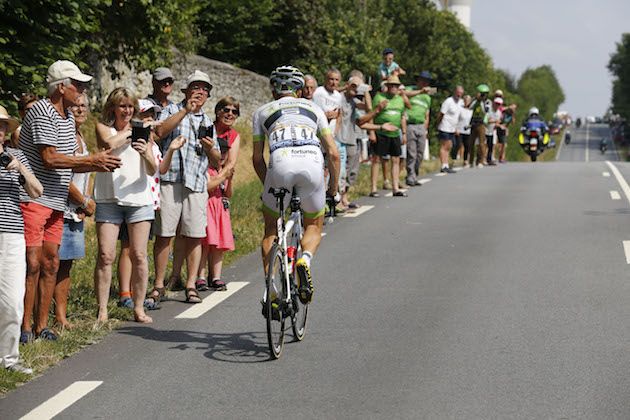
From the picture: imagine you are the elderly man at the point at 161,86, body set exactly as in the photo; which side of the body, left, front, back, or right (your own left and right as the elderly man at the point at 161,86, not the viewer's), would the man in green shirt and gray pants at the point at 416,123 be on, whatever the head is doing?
left

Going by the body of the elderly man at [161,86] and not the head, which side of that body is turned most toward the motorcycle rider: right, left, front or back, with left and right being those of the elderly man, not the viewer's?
left

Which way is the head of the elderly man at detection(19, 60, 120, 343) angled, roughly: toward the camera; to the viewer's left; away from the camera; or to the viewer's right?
to the viewer's right

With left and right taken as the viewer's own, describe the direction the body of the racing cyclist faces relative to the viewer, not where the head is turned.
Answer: facing away from the viewer

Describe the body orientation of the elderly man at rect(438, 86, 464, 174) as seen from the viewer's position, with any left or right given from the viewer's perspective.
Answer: facing the viewer and to the right of the viewer

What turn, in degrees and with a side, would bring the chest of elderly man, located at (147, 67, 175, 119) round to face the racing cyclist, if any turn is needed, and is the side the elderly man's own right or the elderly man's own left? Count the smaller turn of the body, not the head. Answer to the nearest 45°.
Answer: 0° — they already face them

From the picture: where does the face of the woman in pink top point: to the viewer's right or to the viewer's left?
to the viewer's right

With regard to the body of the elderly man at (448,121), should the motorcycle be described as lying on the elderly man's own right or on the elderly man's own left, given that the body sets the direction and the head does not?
on the elderly man's own left
